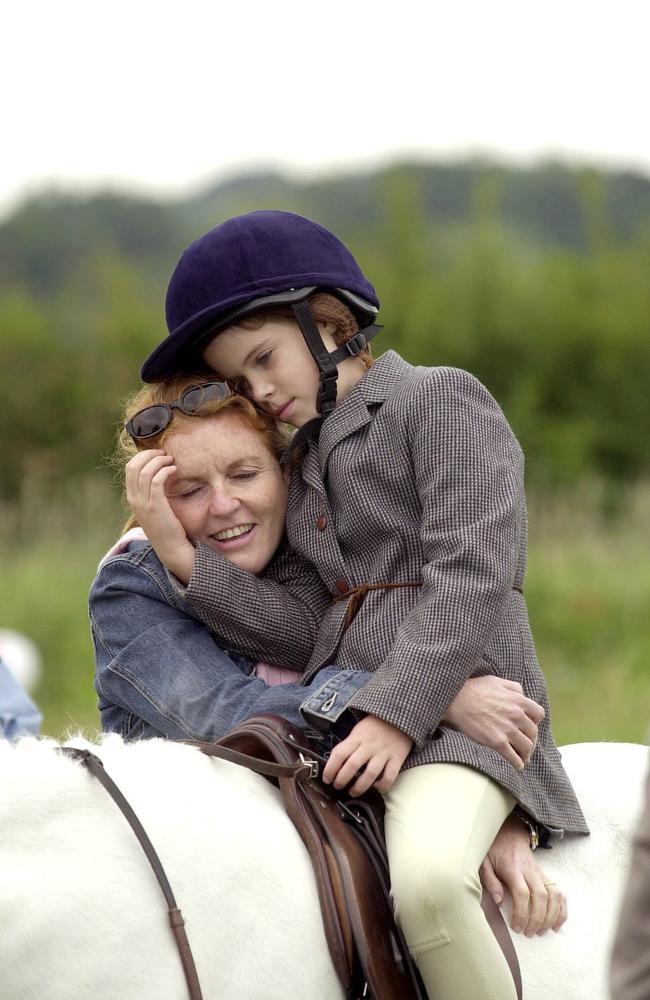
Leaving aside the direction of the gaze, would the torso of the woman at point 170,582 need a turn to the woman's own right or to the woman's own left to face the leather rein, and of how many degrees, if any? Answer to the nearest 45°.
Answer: approximately 45° to the woman's own right

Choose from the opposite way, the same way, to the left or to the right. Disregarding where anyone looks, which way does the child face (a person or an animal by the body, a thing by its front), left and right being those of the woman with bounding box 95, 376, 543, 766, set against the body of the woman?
to the right

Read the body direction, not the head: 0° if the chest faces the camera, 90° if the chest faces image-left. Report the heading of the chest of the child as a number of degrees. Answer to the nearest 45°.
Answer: approximately 45°
